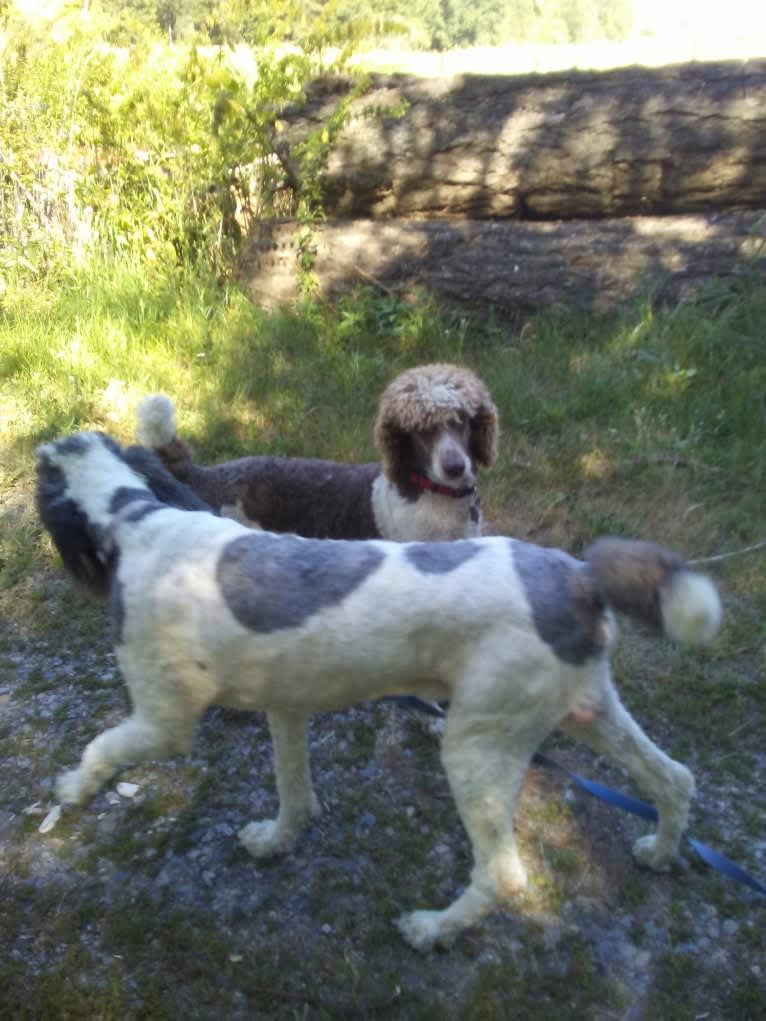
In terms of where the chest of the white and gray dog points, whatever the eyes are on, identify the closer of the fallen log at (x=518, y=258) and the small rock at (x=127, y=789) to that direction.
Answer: the small rock

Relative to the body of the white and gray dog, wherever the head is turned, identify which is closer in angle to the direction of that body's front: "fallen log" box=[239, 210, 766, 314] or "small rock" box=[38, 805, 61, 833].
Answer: the small rock

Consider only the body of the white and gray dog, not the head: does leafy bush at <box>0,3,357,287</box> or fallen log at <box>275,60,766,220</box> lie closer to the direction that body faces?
the leafy bush

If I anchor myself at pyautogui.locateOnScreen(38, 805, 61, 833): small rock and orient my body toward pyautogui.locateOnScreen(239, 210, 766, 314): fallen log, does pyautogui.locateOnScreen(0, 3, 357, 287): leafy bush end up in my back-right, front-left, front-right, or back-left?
front-left

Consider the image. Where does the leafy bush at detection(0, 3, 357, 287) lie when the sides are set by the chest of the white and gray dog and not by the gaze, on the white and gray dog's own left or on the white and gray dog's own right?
on the white and gray dog's own right

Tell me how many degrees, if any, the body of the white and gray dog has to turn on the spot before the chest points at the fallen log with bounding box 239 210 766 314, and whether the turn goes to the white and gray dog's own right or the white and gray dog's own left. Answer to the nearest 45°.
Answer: approximately 90° to the white and gray dog's own right

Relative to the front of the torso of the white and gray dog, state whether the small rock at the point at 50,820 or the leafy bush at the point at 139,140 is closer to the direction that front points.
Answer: the small rock

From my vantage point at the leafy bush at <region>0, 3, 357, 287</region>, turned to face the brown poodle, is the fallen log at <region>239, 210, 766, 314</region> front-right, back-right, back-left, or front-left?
front-left

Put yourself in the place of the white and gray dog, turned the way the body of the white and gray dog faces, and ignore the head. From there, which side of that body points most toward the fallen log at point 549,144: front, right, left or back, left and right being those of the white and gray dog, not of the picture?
right

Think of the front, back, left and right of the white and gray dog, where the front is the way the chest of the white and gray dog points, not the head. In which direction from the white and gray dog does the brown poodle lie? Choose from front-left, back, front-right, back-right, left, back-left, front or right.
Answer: right

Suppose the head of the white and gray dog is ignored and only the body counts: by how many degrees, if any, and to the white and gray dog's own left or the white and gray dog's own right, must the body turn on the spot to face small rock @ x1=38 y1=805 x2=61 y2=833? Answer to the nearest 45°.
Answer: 0° — it already faces it

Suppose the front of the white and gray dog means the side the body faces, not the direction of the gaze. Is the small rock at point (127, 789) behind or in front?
in front

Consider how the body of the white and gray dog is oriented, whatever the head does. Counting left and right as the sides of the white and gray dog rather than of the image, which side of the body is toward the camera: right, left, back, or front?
left
